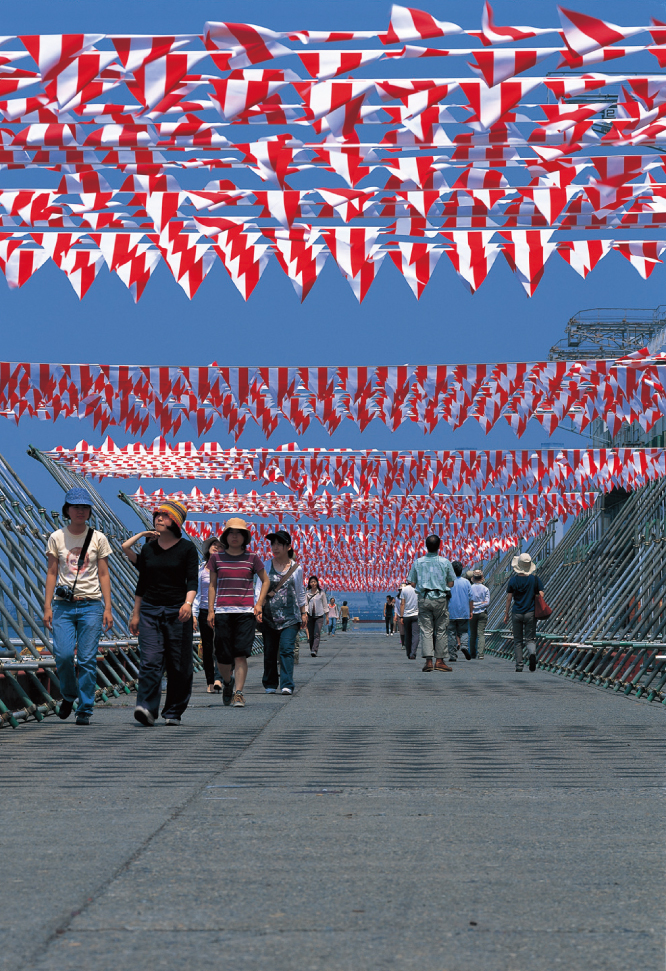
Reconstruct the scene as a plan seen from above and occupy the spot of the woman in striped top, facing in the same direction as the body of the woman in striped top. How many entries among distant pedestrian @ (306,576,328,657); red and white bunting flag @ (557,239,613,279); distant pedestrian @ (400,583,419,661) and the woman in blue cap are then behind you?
2

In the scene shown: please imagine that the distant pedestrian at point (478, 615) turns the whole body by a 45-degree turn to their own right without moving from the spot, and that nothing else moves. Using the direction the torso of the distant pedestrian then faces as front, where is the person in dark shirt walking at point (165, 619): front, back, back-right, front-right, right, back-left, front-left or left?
back-right

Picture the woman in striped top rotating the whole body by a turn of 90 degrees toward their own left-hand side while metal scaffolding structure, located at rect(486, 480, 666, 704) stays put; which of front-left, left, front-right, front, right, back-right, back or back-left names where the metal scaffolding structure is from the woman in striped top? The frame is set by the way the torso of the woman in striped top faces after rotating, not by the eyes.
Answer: front-left

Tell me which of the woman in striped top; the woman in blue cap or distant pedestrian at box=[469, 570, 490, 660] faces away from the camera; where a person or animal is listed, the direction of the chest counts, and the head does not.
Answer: the distant pedestrian

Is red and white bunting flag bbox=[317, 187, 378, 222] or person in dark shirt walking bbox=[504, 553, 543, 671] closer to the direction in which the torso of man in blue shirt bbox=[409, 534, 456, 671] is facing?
the person in dark shirt walking

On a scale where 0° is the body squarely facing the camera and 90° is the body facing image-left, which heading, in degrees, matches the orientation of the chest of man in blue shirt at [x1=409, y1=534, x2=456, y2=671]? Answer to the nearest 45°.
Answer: approximately 180°

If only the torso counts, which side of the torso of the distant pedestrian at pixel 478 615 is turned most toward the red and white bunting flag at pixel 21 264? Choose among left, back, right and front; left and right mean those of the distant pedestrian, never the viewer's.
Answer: back

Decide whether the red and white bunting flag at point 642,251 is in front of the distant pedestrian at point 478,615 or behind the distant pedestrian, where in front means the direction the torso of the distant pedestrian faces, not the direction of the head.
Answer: behind

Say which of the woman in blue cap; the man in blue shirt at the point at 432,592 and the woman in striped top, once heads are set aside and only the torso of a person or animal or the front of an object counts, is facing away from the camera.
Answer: the man in blue shirt

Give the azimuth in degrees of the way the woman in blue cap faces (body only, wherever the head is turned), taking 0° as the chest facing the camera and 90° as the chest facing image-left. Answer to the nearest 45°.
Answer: approximately 0°

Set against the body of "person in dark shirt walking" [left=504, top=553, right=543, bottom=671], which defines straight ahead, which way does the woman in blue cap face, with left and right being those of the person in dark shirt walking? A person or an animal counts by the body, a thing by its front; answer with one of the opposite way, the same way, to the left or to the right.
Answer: the opposite way
